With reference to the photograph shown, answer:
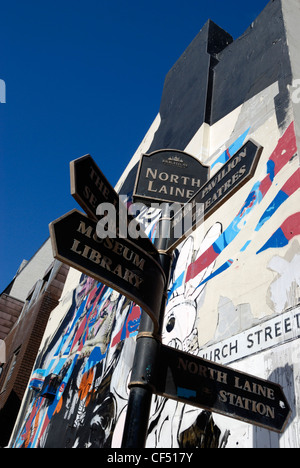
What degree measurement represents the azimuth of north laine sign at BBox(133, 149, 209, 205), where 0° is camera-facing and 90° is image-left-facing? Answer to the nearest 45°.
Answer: approximately 0°
